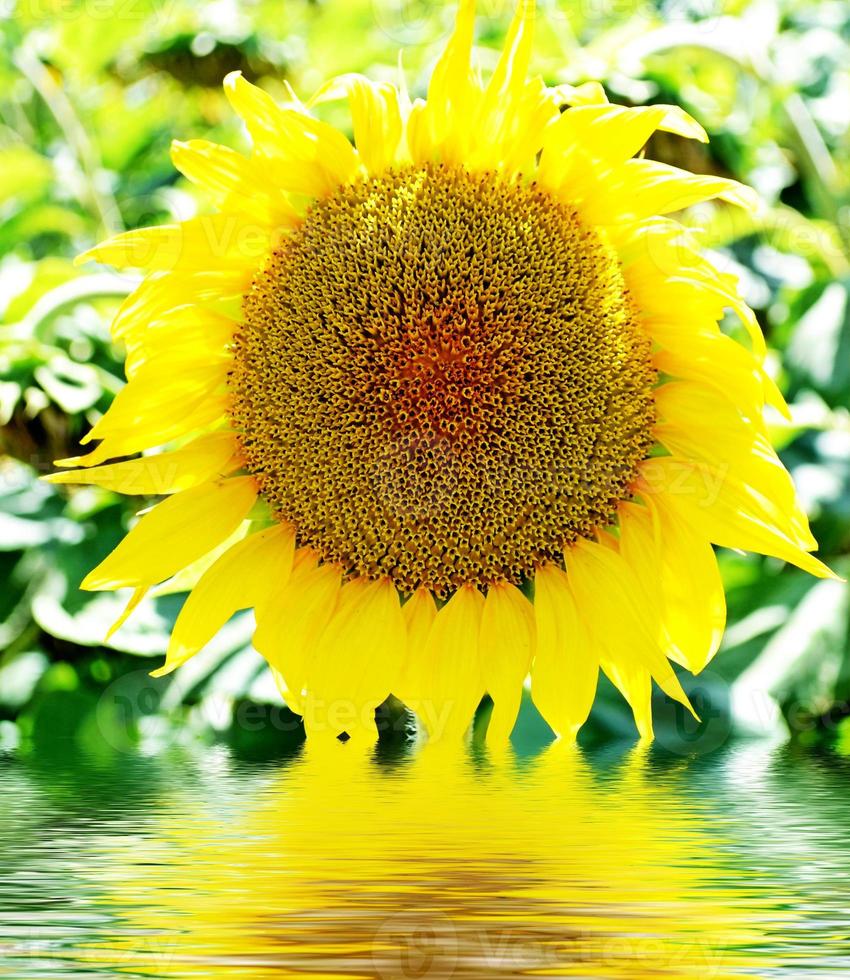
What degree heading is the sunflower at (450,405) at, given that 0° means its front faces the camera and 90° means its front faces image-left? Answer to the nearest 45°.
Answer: approximately 0°
